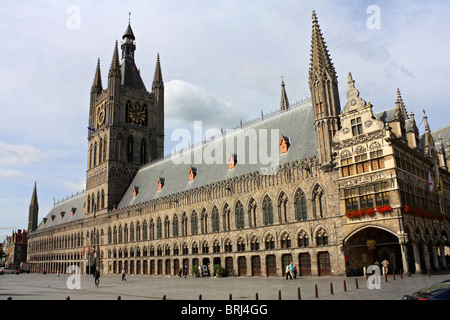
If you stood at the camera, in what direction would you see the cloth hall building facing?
facing the viewer and to the left of the viewer
